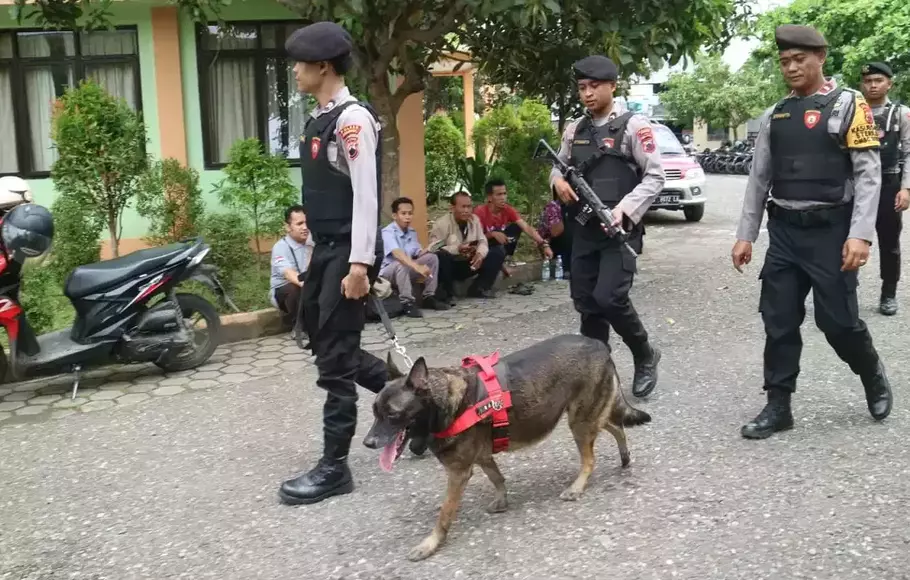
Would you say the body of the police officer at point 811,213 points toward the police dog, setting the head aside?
yes

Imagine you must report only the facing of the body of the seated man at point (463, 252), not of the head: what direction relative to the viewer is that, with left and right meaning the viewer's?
facing the viewer and to the right of the viewer

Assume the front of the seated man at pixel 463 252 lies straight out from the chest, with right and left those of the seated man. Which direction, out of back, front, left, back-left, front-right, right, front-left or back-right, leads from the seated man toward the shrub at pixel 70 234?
back-right

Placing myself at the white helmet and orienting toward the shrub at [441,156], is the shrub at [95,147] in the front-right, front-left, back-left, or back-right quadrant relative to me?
front-left

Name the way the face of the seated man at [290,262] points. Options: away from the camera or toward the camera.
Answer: toward the camera

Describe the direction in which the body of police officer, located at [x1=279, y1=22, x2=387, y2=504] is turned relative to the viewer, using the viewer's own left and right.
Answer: facing to the left of the viewer

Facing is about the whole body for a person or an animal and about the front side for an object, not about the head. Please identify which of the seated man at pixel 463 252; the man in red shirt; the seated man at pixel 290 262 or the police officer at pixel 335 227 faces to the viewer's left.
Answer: the police officer

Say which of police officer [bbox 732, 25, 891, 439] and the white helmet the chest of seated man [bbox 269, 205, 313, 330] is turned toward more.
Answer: the police officer

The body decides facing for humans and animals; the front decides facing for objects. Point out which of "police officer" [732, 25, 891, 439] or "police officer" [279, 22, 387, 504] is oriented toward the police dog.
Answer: "police officer" [732, 25, 891, 439]

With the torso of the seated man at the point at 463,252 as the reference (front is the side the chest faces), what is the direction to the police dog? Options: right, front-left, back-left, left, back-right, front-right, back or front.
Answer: front-right

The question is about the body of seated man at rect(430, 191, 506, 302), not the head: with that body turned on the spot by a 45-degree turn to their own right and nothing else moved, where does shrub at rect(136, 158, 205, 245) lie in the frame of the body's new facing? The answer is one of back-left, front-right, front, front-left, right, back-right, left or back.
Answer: right

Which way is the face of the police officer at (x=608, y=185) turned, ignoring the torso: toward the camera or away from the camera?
toward the camera

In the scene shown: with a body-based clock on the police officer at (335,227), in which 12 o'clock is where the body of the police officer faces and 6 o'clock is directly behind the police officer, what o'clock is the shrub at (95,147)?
The shrub is roughly at 2 o'clock from the police officer.

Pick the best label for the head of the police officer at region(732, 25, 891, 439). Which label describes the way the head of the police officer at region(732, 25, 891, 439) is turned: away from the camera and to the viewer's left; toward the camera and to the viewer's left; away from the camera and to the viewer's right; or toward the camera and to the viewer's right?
toward the camera and to the viewer's left
